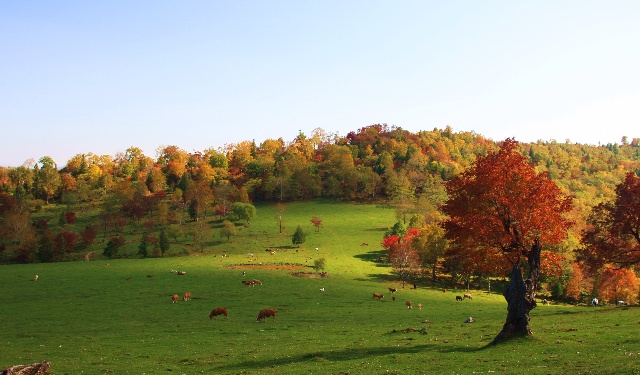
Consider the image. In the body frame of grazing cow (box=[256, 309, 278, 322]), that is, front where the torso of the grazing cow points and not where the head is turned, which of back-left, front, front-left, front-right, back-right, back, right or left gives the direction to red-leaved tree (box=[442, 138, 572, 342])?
back-left

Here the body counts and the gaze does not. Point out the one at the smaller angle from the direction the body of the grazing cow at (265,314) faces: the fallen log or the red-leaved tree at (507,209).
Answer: the fallen log

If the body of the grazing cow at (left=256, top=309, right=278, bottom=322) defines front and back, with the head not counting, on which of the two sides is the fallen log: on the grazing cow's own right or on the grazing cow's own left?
on the grazing cow's own left

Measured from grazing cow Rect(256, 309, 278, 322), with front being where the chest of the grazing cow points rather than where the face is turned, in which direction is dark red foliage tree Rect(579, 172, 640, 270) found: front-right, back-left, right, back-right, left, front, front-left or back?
back

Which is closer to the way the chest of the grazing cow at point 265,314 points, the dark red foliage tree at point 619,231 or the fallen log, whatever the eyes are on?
the fallen log

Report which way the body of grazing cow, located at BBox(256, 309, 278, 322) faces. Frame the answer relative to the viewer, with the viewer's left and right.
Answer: facing to the left of the viewer
